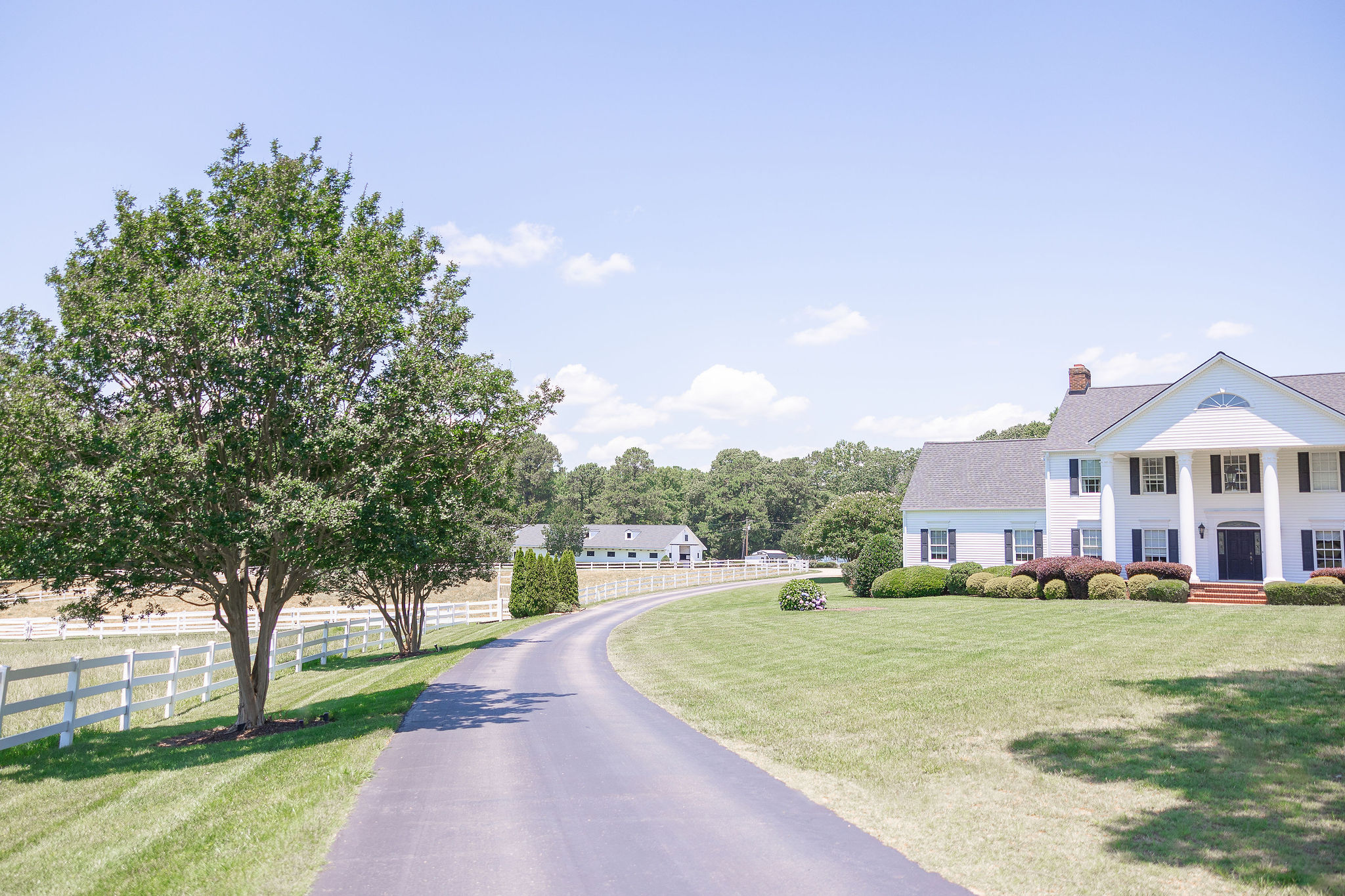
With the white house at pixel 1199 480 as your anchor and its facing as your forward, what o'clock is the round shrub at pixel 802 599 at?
The round shrub is roughly at 2 o'clock from the white house.

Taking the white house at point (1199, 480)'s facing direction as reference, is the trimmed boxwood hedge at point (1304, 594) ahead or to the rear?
ahead

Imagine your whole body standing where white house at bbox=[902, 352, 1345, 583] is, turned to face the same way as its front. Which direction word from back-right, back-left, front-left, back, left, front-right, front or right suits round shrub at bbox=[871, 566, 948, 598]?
right

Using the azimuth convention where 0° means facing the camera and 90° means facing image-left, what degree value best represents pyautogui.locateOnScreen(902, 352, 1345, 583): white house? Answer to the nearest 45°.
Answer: approximately 0°

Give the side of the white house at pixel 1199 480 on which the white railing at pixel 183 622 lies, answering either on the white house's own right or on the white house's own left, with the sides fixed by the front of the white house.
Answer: on the white house's own right

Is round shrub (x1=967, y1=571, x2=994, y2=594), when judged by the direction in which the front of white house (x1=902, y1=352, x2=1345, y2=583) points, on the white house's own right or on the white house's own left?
on the white house's own right

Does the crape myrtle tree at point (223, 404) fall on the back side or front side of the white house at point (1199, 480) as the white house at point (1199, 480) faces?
on the front side

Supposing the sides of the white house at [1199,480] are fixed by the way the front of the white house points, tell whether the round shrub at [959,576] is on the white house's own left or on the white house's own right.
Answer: on the white house's own right

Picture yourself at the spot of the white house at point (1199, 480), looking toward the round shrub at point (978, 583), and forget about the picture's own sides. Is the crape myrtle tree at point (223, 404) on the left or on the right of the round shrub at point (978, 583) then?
left

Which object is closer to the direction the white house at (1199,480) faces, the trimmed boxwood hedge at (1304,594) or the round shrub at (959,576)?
the trimmed boxwood hedge

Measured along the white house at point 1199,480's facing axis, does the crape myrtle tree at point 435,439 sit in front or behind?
in front
